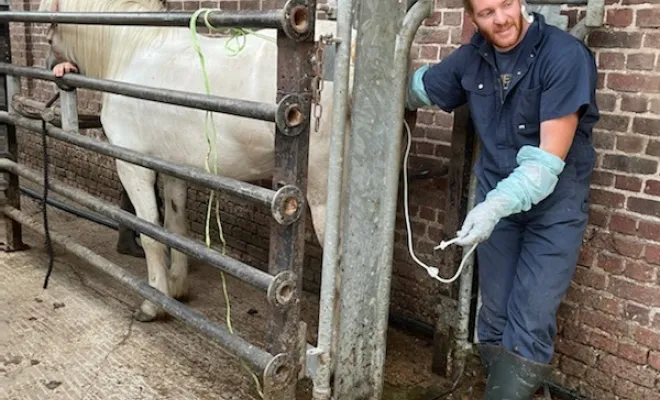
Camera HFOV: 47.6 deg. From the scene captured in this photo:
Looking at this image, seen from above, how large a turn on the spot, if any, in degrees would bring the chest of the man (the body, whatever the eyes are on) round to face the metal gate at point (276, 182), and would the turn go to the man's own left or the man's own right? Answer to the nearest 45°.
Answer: approximately 45° to the man's own right

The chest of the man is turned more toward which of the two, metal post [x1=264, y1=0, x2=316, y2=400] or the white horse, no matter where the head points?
the metal post

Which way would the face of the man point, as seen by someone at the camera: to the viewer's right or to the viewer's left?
to the viewer's left

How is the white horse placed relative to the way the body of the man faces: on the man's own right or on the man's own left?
on the man's own right

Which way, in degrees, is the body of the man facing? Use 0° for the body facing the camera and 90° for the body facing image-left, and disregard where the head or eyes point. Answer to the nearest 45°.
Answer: approximately 45°

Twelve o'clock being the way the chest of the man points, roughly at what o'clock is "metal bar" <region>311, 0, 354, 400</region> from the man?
The metal bar is roughly at 1 o'clock from the man.

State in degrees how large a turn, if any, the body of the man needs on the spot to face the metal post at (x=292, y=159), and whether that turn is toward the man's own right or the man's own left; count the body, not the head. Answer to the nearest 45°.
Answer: approximately 45° to the man's own right
